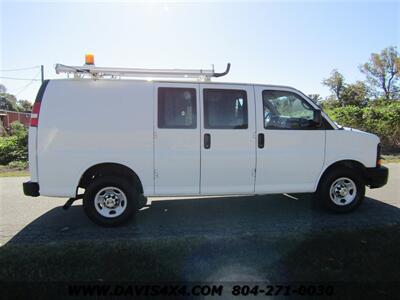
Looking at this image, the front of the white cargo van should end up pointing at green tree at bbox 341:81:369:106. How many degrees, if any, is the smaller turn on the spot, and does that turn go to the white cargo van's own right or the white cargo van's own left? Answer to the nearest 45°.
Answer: approximately 45° to the white cargo van's own left

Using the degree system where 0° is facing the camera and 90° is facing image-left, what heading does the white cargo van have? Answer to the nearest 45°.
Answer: approximately 270°

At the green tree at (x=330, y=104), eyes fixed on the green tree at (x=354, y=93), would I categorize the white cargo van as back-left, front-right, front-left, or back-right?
back-right

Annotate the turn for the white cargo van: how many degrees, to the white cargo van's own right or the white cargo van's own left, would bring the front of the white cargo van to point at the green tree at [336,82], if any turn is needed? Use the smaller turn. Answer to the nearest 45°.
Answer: approximately 45° to the white cargo van's own left

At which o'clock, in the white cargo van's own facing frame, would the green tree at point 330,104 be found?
The green tree is roughly at 10 o'clock from the white cargo van.
